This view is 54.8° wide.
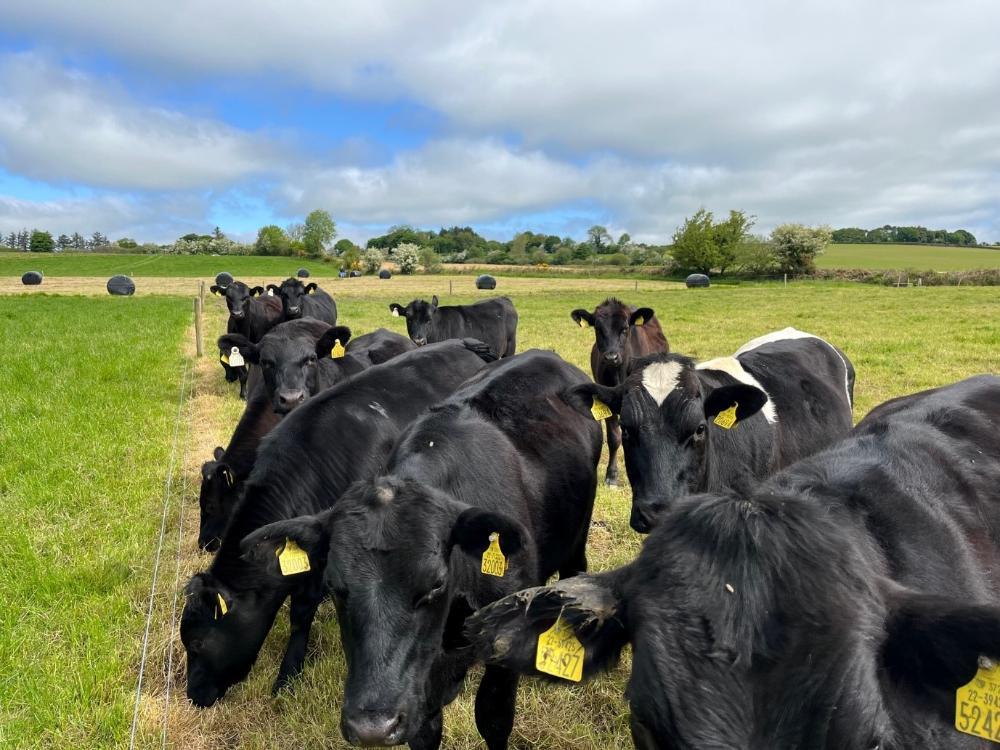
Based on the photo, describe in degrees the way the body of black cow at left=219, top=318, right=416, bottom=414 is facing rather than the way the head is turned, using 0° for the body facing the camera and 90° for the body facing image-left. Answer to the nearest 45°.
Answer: approximately 45°

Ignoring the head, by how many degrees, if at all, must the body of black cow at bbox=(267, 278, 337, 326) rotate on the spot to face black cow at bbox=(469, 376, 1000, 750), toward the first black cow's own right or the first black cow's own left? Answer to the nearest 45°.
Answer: approximately 45° to the first black cow's own left

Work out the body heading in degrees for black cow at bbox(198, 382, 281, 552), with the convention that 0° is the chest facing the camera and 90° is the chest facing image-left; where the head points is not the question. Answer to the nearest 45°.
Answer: approximately 45°

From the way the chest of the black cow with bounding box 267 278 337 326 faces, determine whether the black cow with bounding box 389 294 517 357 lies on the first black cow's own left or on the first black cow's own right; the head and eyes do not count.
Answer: on the first black cow's own left

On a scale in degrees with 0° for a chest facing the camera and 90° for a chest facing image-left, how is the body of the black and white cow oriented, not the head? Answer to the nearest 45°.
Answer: approximately 45°

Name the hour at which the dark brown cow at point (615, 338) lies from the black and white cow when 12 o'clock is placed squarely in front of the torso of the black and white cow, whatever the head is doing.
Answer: The dark brown cow is roughly at 4 o'clock from the black and white cow.

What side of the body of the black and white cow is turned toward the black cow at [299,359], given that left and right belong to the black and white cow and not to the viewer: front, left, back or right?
right

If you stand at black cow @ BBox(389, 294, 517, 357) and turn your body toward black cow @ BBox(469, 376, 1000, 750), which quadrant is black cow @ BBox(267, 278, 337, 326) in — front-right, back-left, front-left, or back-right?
back-right
